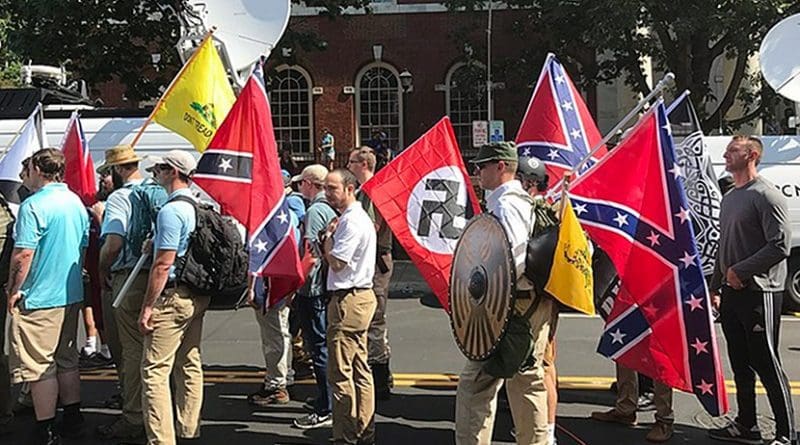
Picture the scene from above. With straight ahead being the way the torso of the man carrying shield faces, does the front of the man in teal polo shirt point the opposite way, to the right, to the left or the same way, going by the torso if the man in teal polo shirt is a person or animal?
the same way

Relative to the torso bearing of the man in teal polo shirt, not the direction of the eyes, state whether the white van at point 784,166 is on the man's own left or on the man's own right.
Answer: on the man's own right

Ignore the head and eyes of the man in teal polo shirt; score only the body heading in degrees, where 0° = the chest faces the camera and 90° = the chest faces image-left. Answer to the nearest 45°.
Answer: approximately 135°

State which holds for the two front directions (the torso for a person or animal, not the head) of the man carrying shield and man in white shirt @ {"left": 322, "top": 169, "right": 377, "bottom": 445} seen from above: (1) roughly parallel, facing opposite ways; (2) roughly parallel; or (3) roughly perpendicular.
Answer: roughly parallel

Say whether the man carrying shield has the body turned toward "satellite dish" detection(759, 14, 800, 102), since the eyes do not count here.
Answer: no

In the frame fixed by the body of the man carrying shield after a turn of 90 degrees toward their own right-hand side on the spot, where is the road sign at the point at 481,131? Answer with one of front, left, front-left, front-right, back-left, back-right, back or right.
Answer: front

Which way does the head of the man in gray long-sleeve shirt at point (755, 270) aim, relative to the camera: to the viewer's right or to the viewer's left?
to the viewer's left

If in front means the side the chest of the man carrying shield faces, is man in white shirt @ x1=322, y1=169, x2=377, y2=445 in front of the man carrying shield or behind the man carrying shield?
in front

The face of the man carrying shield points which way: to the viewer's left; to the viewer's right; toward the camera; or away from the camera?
to the viewer's left

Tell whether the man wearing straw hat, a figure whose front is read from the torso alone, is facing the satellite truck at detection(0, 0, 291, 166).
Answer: no

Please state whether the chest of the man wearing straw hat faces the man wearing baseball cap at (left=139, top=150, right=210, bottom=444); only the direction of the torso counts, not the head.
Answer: no

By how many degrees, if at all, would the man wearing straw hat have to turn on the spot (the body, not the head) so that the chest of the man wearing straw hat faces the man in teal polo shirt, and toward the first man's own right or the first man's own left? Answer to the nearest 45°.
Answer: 0° — they already face them

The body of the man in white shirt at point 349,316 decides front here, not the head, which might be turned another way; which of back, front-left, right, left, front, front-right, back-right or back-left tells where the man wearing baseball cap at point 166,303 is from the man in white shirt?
front
